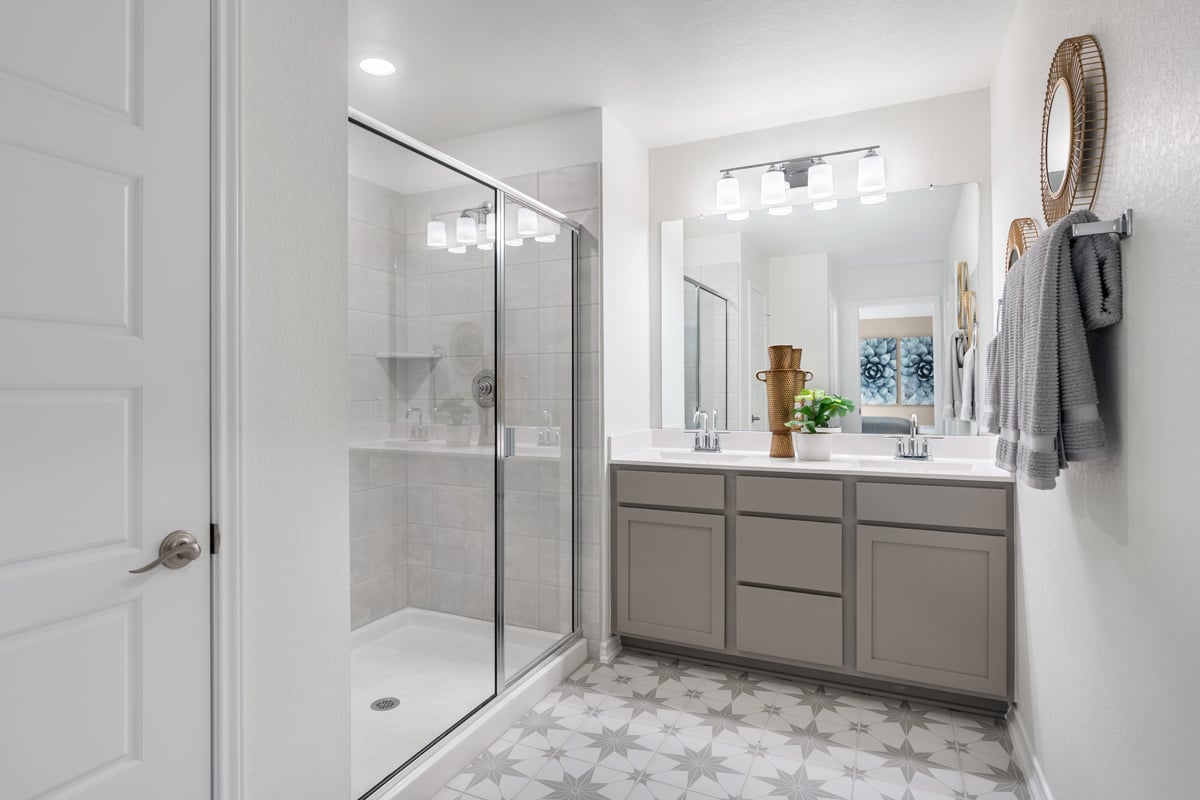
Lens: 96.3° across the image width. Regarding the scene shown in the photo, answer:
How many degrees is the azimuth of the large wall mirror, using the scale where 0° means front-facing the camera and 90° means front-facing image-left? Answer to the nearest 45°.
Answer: approximately 0°

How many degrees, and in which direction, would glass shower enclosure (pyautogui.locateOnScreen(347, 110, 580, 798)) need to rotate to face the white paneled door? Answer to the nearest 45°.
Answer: approximately 90° to its right

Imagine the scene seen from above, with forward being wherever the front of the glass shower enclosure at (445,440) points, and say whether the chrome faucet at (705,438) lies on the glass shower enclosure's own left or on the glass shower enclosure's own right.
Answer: on the glass shower enclosure's own left

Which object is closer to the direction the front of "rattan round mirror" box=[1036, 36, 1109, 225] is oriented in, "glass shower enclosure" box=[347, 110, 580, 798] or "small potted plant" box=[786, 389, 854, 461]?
the glass shower enclosure

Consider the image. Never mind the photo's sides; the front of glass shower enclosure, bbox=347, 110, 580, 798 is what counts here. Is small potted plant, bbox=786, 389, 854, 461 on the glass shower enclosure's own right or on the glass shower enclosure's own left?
on the glass shower enclosure's own left

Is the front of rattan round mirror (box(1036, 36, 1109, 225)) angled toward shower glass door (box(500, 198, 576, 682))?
yes

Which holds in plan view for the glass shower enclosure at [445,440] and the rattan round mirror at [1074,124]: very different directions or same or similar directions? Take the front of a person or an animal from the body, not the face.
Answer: very different directions

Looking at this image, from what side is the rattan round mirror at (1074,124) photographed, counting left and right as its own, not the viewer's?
left

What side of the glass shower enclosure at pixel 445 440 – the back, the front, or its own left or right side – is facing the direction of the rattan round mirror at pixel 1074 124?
front

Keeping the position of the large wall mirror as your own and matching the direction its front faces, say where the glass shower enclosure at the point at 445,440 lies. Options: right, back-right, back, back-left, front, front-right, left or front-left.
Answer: front-right

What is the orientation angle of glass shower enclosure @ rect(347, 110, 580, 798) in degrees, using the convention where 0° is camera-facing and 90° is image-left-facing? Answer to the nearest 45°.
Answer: approximately 315°

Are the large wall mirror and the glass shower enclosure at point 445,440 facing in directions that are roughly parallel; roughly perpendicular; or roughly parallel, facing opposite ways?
roughly perpendicular

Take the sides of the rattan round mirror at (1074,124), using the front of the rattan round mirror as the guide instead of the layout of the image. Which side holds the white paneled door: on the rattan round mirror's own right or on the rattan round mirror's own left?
on the rattan round mirror's own left
